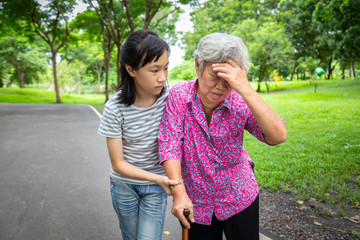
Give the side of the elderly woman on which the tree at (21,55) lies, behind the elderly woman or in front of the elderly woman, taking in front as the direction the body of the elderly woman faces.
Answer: behind

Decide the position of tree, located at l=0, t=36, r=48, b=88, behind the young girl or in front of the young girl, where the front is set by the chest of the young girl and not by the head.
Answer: behind

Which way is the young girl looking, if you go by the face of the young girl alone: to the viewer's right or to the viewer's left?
to the viewer's right

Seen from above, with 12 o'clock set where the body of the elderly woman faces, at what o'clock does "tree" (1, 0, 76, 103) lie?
The tree is roughly at 5 o'clock from the elderly woman.

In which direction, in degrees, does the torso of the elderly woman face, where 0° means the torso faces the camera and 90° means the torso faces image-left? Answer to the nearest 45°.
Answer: approximately 0°
